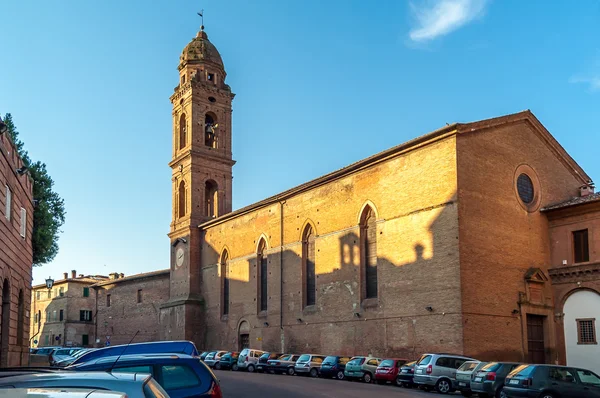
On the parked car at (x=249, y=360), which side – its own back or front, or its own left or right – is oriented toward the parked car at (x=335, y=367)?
right

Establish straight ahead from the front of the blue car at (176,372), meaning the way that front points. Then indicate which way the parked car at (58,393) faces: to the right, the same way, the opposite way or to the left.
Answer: the same way

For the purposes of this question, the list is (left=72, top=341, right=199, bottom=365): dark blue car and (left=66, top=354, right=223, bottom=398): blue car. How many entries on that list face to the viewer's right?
0

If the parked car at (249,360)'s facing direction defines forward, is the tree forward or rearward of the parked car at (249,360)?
rearward

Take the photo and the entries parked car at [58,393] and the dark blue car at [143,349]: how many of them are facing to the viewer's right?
0

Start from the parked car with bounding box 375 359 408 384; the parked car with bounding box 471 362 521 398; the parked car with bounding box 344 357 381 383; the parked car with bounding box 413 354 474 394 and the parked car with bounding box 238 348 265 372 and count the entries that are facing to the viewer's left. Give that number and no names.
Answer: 0

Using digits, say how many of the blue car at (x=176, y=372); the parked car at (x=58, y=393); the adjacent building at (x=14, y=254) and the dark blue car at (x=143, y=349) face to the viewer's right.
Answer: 1

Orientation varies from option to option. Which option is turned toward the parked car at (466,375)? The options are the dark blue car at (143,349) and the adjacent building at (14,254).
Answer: the adjacent building

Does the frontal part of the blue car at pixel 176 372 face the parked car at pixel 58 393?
no

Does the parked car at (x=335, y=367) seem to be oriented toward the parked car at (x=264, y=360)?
no

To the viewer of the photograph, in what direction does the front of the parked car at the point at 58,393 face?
facing to the left of the viewer

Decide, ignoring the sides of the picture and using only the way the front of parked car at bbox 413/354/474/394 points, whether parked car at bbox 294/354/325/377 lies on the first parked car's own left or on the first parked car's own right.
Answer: on the first parked car's own left

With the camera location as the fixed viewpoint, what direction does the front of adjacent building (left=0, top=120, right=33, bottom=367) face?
facing to the right of the viewer

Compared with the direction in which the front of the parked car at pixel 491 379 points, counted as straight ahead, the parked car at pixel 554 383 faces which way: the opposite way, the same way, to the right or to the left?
the same way

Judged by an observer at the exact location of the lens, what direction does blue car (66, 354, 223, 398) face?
facing to the left of the viewer

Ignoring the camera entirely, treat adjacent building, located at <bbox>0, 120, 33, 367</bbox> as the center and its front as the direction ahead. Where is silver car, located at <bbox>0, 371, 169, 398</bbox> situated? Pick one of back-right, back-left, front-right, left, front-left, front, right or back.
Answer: right

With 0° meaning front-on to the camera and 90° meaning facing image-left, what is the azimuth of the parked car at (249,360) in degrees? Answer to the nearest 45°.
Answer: approximately 225°

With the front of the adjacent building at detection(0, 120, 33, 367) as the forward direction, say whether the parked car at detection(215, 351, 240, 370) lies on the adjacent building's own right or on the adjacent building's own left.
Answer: on the adjacent building's own left

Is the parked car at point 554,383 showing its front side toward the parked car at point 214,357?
no

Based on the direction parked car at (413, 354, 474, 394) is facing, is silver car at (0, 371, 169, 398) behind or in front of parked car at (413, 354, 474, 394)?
behind
